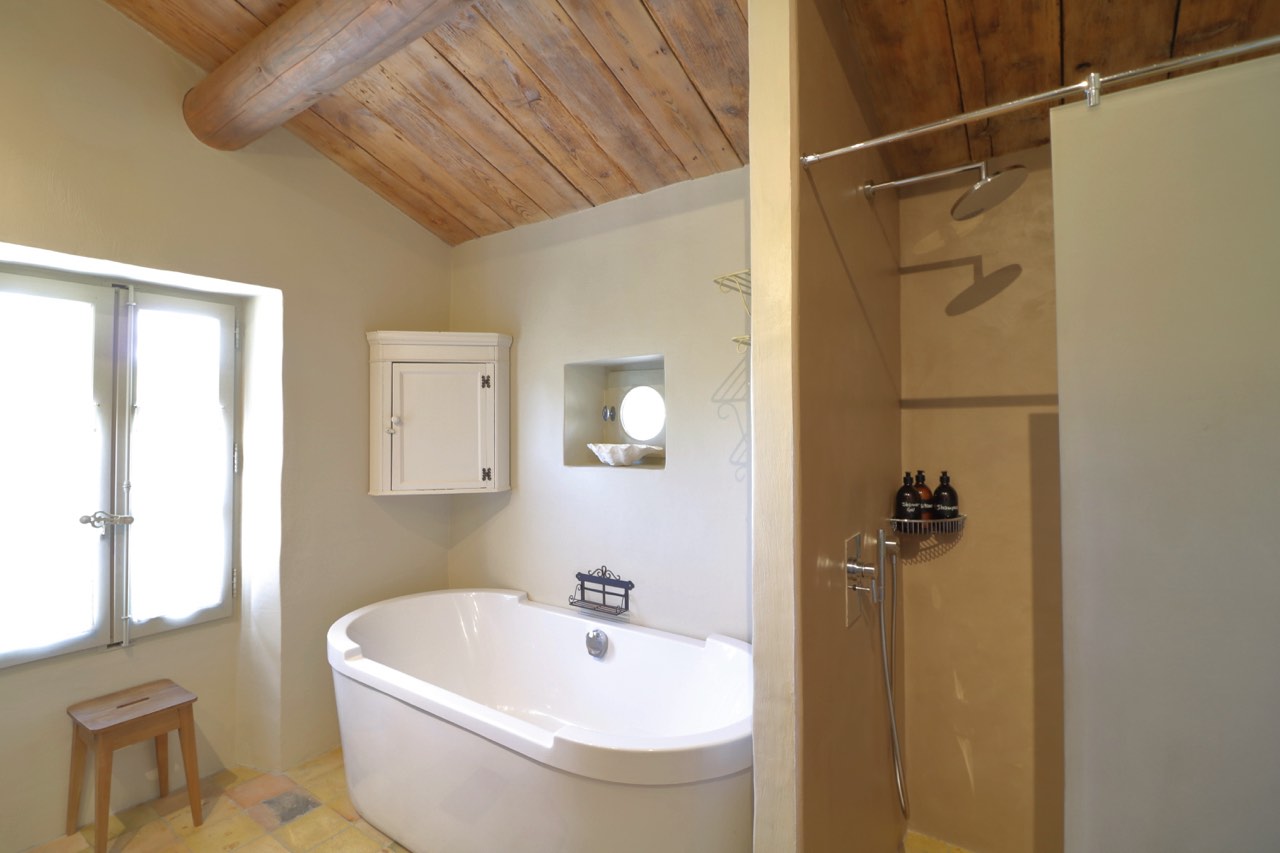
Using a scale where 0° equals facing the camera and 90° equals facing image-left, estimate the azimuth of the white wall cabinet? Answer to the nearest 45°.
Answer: approximately 0°

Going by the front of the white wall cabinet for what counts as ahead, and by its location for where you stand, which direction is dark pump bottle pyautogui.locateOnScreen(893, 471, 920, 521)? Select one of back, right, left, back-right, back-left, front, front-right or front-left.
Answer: front-left

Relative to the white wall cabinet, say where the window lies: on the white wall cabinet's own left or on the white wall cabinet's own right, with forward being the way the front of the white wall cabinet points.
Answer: on the white wall cabinet's own right

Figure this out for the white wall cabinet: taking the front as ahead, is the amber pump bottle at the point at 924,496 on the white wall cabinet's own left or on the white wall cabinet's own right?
on the white wall cabinet's own left

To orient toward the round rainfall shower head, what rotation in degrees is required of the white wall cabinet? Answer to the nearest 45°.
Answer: approximately 45° to its left

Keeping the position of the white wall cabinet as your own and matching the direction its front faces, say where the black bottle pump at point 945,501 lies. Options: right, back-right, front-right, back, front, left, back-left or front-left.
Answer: front-left
